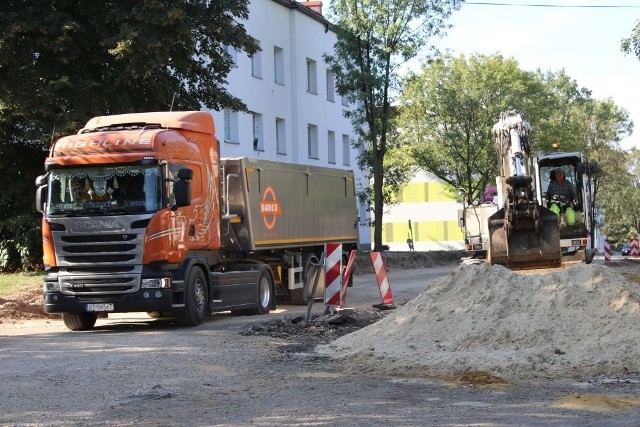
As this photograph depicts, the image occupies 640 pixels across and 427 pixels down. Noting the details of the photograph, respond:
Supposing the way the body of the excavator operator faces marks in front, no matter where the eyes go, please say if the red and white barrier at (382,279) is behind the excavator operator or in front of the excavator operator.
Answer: in front

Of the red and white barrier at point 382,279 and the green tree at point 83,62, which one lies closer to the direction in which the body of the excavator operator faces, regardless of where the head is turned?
the red and white barrier

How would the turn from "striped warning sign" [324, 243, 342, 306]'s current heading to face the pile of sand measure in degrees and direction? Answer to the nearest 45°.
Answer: approximately 45° to its left

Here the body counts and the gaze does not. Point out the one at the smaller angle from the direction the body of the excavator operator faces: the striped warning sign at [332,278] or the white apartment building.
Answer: the striped warning sign

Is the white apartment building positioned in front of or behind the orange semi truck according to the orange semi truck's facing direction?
behind

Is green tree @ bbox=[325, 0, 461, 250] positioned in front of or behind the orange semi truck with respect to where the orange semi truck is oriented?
behind

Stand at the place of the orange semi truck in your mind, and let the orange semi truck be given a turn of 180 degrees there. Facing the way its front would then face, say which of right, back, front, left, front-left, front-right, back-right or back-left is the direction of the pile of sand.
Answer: right

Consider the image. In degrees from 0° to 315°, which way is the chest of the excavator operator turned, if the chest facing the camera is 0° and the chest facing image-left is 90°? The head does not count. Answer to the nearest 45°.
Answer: approximately 0°

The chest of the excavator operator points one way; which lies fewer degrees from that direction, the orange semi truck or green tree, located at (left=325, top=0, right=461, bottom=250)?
the orange semi truck

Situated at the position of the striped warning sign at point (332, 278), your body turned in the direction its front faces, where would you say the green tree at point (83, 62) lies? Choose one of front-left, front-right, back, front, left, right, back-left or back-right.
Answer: back-right

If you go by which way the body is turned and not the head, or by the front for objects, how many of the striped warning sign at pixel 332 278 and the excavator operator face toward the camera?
2

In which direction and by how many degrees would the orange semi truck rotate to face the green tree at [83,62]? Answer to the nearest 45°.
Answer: approximately 135° to its right
